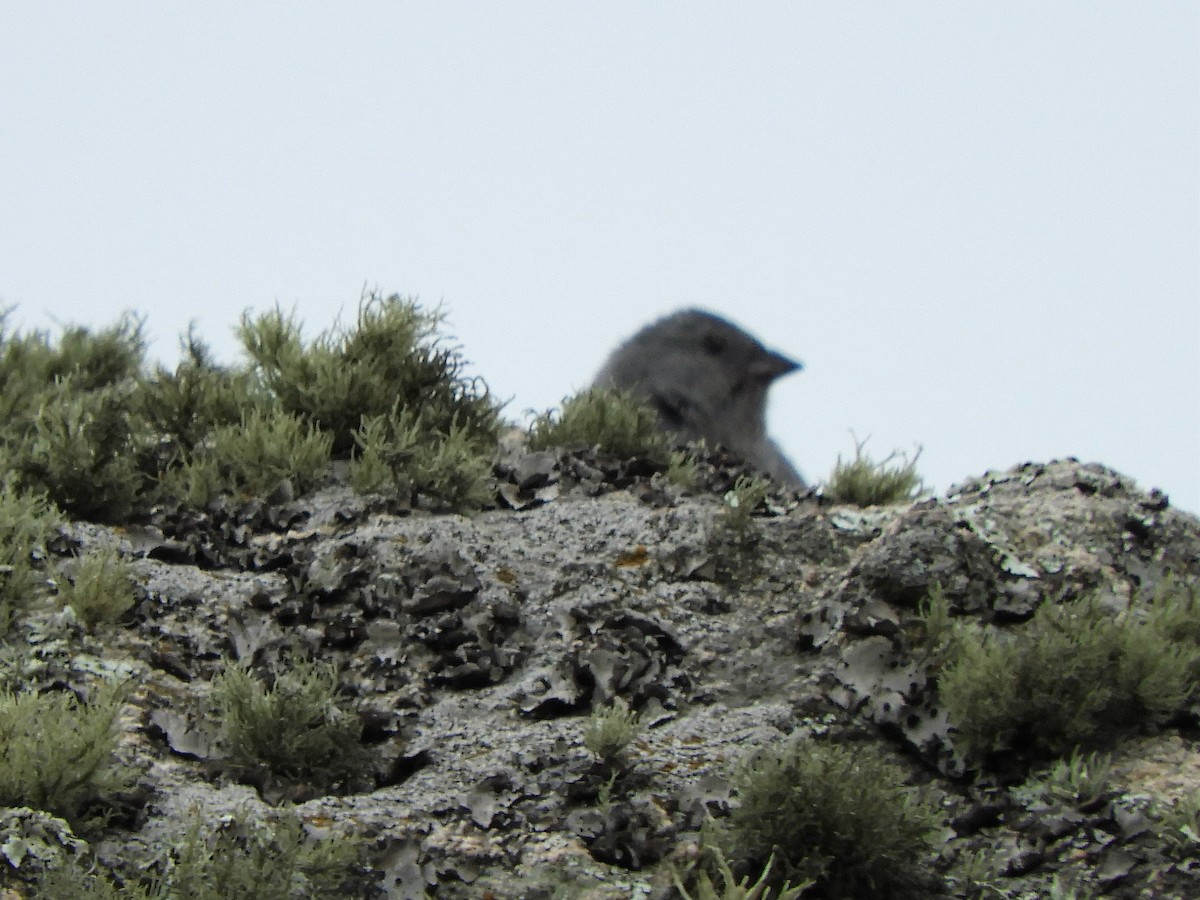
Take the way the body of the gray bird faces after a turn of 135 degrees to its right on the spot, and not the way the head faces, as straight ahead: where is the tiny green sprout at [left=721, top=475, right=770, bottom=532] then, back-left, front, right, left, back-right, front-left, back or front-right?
front-left

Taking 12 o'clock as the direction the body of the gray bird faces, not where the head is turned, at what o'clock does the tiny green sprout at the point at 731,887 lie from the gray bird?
The tiny green sprout is roughly at 3 o'clock from the gray bird.

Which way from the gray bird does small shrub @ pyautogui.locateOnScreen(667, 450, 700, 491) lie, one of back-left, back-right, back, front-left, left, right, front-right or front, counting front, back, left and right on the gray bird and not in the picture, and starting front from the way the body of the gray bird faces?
right

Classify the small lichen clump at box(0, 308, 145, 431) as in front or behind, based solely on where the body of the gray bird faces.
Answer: behind

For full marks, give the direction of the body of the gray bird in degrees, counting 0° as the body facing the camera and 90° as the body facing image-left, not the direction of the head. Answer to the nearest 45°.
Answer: approximately 270°

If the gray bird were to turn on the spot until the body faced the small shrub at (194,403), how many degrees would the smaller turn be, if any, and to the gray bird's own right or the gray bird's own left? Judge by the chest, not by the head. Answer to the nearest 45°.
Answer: approximately 135° to the gray bird's own right

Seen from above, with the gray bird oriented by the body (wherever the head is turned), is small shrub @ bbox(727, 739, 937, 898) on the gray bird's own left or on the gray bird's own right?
on the gray bird's own right

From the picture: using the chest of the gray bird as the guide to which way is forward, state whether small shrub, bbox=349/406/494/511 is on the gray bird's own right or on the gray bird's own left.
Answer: on the gray bird's own right

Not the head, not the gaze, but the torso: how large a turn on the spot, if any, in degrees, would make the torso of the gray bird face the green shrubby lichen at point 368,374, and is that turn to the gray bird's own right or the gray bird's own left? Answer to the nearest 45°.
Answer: approximately 135° to the gray bird's own right
